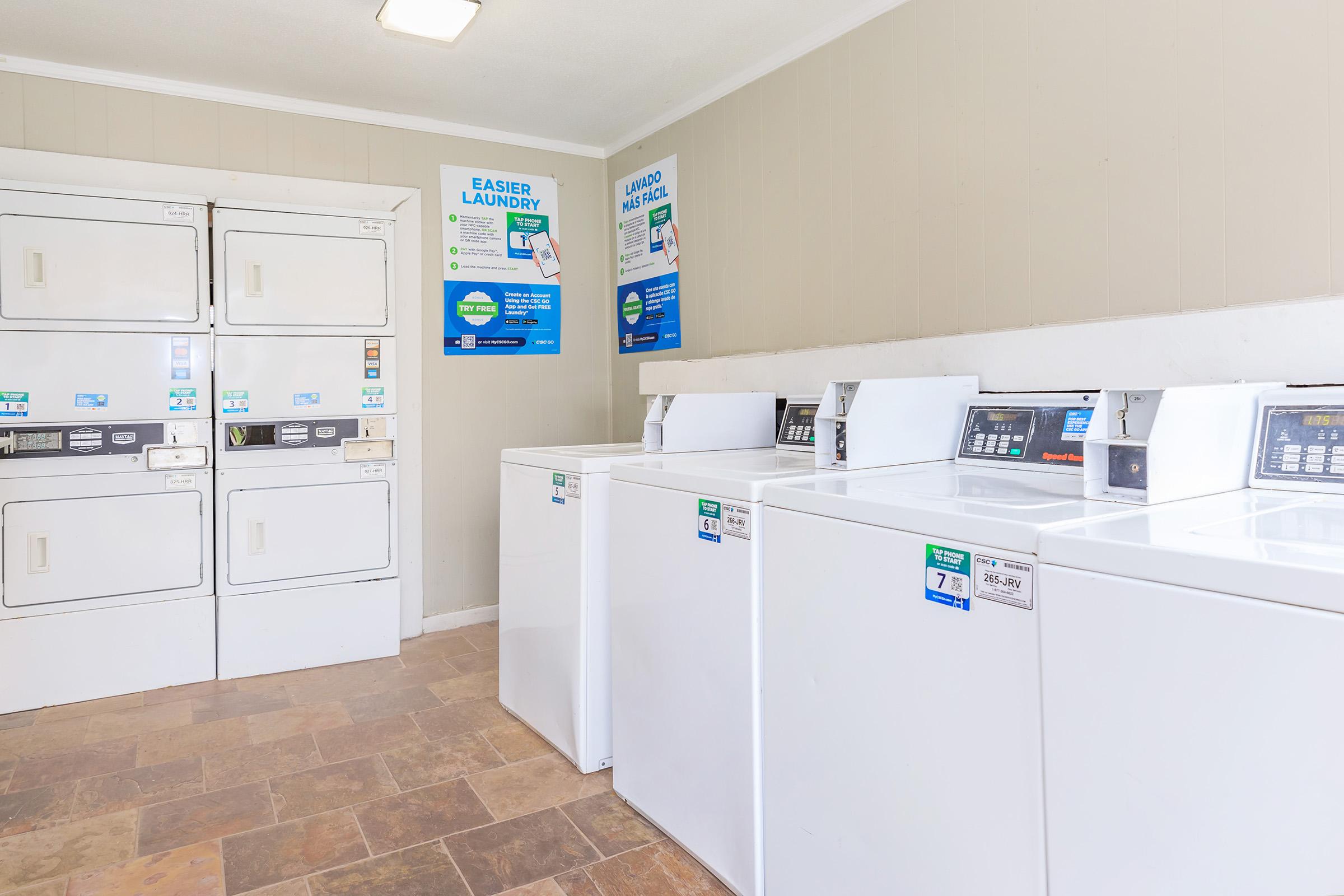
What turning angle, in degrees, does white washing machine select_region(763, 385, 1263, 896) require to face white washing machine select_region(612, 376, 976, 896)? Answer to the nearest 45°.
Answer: approximately 90° to its right

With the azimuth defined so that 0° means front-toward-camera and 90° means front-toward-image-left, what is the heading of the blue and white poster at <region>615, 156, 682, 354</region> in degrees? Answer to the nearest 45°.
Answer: approximately 45°

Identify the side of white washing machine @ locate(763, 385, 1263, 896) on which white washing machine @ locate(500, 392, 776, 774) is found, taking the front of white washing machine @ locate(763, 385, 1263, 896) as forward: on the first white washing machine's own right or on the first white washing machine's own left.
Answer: on the first white washing machine's own right

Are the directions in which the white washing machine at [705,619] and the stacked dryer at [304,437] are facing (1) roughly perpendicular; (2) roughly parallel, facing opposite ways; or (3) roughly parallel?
roughly perpendicular

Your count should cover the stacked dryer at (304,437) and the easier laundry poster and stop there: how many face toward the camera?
2

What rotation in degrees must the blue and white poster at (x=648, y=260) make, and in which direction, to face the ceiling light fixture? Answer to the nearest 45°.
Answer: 0° — it already faces it

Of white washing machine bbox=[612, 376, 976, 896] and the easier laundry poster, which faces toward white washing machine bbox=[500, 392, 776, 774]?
the easier laundry poster

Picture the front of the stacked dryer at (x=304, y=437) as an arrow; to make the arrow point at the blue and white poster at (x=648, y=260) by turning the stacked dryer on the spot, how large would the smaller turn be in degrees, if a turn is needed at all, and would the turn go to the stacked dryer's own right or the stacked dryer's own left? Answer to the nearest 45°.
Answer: approximately 90° to the stacked dryer's own left

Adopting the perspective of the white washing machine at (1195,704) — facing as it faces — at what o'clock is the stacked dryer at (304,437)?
The stacked dryer is roughly at 2 o'clock from the white washing machine.
